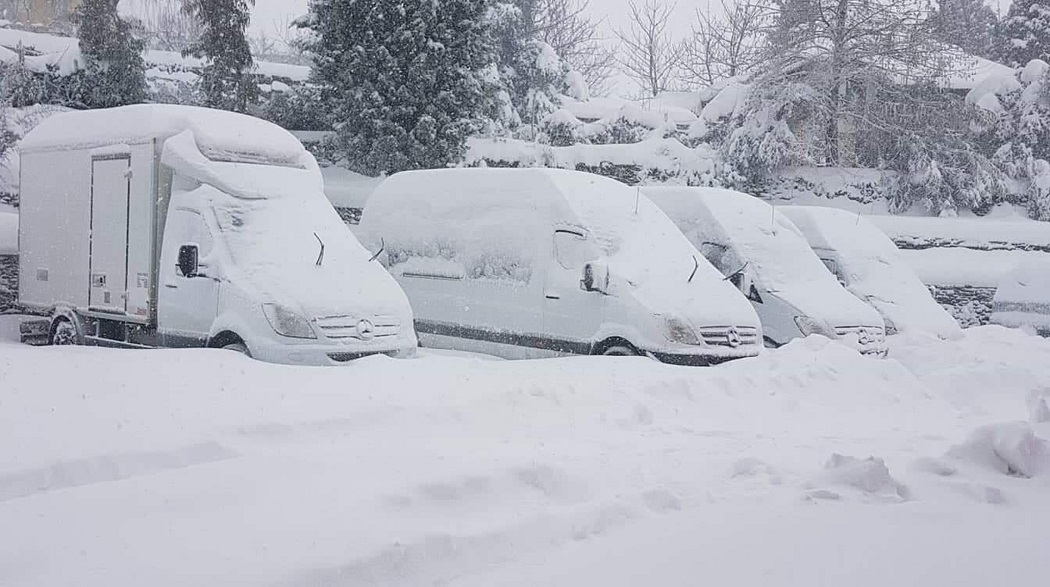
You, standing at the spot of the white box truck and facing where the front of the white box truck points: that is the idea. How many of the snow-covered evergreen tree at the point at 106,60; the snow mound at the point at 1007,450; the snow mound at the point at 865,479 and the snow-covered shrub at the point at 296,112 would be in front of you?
2

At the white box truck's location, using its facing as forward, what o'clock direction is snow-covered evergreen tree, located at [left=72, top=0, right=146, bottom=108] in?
The snow-covered evergreen tree is roughly at 7 o'clock from the white box truck.

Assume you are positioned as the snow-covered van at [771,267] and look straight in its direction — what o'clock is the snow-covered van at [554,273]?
the snow-covered van at [554,273] is roughly at 3 o'clock from the snow-covered van at [771,267].

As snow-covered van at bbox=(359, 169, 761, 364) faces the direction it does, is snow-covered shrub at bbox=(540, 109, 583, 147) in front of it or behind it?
behind

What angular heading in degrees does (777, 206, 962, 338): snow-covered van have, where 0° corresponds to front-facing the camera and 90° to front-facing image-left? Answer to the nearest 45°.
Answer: approximately 315°

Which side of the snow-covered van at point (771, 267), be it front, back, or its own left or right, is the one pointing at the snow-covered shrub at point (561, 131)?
back

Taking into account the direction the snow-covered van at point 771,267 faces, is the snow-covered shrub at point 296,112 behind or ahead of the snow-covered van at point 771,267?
behind

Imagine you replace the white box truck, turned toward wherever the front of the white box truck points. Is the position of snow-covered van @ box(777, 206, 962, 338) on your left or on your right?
on your left

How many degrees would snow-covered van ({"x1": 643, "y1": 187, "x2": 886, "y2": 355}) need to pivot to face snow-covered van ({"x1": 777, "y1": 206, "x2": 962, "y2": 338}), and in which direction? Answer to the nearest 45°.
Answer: approximately 90° to its left

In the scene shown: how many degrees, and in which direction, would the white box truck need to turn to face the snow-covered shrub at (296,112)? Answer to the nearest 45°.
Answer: approximately 135° to its left
